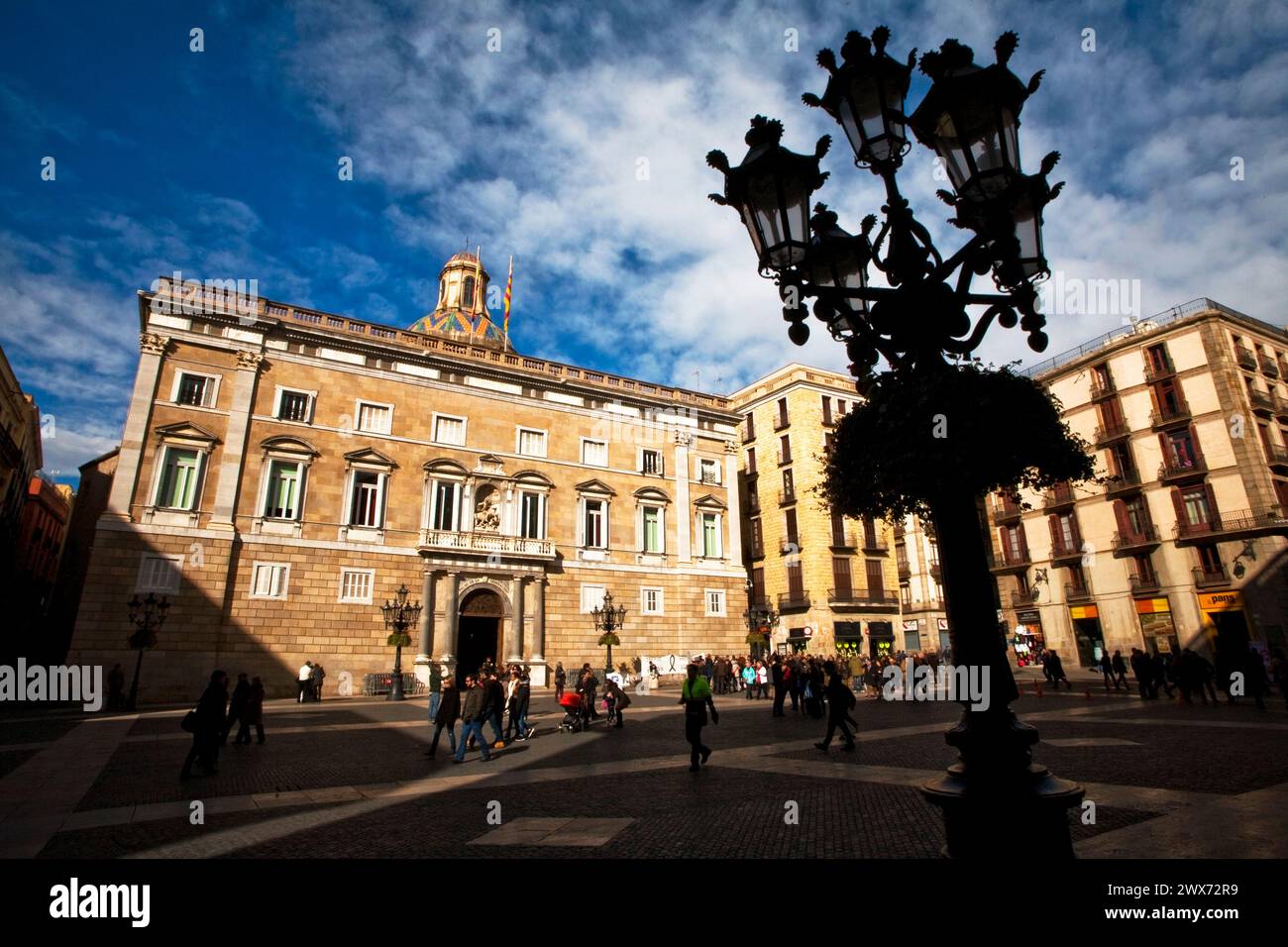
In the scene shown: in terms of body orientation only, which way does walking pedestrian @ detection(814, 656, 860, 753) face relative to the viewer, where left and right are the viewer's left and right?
facing to the left of the viewer
